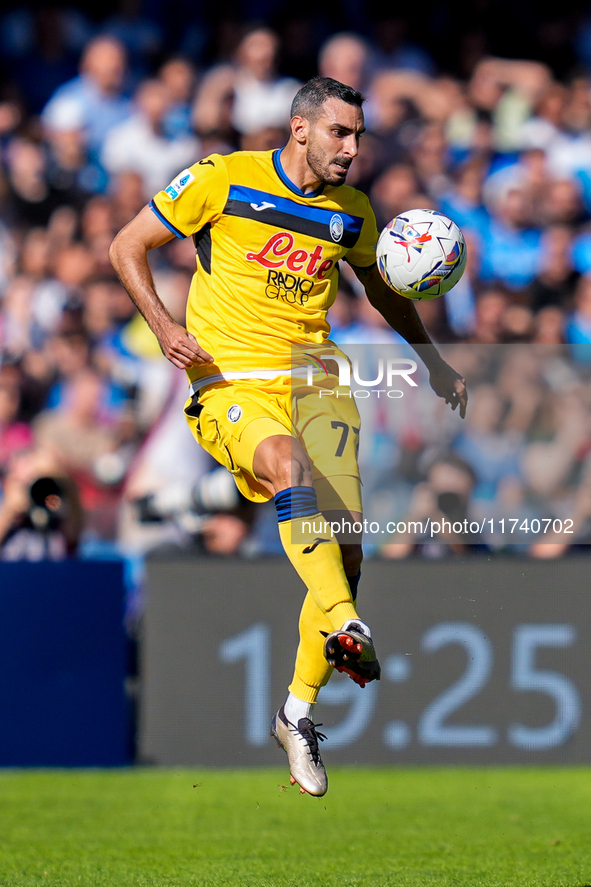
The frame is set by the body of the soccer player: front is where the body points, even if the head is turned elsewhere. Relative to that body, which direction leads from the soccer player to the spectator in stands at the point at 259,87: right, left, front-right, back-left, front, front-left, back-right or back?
back-left

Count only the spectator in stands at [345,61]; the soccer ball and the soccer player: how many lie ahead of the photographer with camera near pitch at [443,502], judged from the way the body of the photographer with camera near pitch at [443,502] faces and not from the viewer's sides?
2

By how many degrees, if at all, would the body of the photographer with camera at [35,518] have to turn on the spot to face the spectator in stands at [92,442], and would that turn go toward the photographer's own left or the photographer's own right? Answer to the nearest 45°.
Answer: approximately 135° to the photographer's own left

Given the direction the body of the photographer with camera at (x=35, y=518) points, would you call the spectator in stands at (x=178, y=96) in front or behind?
behind

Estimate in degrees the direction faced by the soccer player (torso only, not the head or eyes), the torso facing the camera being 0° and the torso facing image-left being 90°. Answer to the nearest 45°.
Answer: approximately 315°

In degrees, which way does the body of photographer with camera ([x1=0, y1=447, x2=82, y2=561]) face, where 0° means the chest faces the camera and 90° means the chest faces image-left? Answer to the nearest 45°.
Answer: approximately 0°

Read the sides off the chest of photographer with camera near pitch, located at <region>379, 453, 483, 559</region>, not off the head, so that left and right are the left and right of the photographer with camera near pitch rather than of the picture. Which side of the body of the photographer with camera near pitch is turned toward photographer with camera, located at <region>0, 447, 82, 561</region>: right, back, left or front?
right
